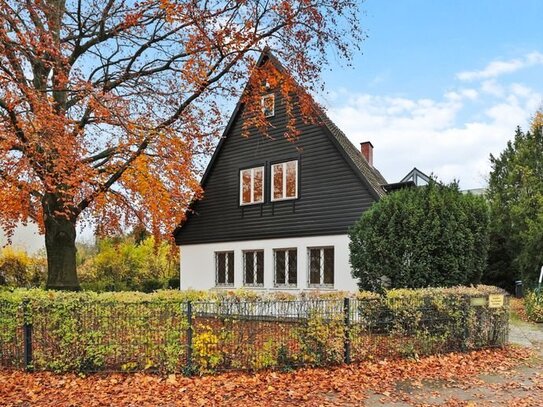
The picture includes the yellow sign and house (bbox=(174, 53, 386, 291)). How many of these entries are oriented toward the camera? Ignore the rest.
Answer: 2

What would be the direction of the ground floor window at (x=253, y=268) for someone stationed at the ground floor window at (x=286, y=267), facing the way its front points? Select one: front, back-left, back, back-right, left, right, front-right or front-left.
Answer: back-right

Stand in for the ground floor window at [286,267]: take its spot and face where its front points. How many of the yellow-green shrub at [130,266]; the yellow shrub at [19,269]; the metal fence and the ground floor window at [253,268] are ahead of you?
1

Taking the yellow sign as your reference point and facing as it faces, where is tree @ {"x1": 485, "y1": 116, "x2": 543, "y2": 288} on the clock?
The tree is roughly at 6 o'clock from the yellow sign.

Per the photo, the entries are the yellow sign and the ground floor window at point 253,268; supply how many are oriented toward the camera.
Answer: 2

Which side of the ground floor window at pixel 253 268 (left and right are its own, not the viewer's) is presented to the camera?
front

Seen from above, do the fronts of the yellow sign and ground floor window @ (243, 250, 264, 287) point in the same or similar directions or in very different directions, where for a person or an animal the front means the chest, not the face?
same or similar directions

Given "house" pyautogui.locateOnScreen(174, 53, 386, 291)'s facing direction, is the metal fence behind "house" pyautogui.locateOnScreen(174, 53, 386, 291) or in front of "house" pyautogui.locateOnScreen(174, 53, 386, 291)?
in front

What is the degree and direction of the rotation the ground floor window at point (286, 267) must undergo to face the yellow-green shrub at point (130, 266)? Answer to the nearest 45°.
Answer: approximately 135° to its right

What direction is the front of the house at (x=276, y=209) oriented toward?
toward the camera

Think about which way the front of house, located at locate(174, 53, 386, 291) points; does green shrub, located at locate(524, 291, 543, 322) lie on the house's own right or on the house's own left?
on the house's own left

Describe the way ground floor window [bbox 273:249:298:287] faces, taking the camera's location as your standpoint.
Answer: facing the viewer

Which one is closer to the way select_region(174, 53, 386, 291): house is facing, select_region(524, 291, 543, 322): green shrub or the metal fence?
the metal fence

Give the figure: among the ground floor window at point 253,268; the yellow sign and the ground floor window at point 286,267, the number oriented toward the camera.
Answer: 3

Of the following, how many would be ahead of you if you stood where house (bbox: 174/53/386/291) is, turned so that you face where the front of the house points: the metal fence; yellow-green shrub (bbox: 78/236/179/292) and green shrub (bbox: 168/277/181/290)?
1

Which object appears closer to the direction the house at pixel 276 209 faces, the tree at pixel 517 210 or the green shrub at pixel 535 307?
the green shrub
